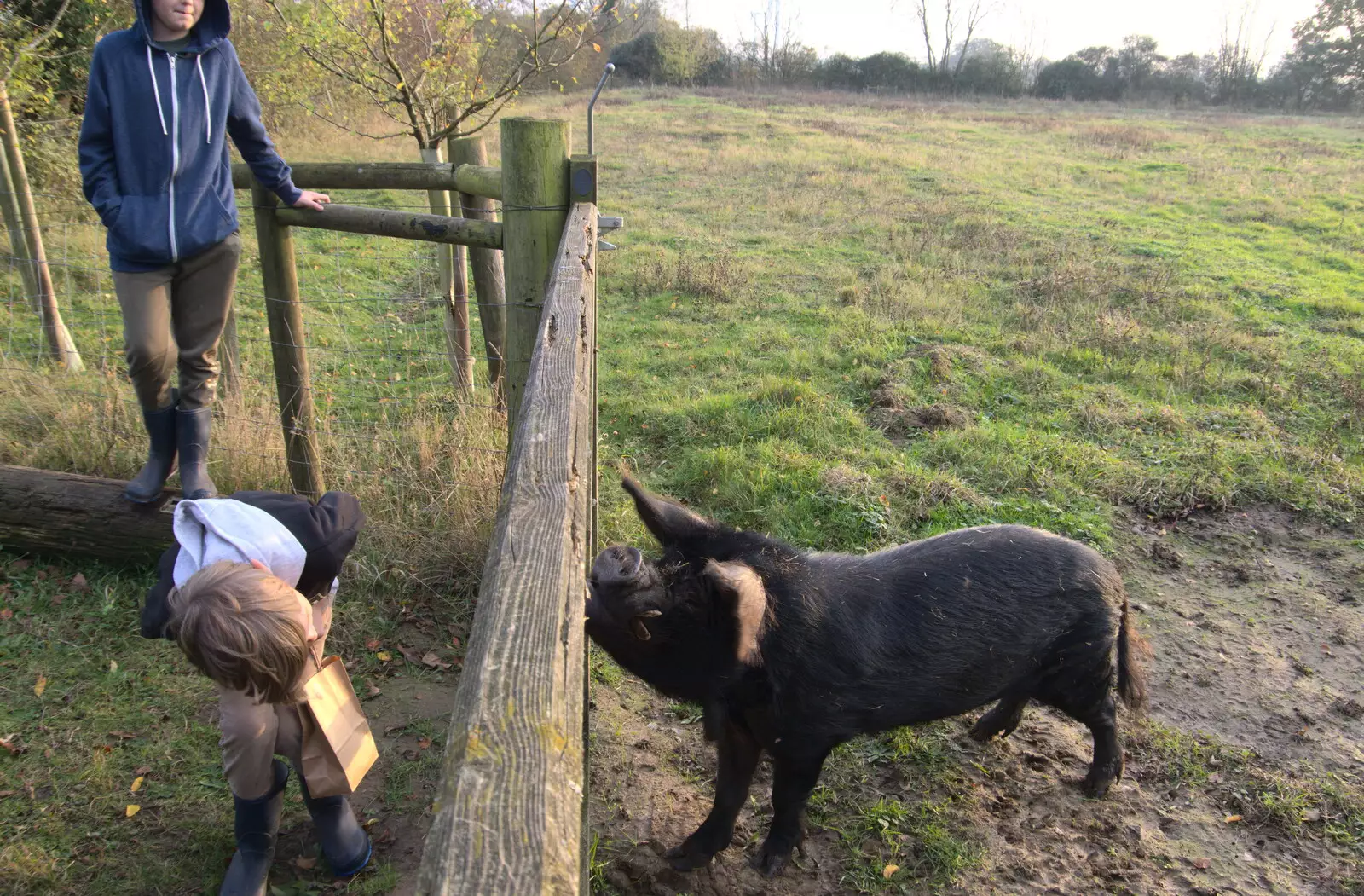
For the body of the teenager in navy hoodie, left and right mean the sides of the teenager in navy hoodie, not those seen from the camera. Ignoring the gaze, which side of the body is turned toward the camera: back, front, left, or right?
front

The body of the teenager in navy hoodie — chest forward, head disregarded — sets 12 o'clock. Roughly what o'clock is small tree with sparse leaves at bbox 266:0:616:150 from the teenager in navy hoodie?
The small tree with sparse leaves is roughly at 7 o'clock from the teenager in navy hoodie.

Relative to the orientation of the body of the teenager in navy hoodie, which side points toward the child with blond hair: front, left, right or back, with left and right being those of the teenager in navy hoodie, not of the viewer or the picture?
front

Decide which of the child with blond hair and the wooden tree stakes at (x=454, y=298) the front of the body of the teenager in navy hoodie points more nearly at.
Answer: the child with blond hair

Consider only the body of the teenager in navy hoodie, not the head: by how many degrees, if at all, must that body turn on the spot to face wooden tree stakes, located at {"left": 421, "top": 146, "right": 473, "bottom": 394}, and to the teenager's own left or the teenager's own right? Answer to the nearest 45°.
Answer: approximately 135° to the teenager's own left
